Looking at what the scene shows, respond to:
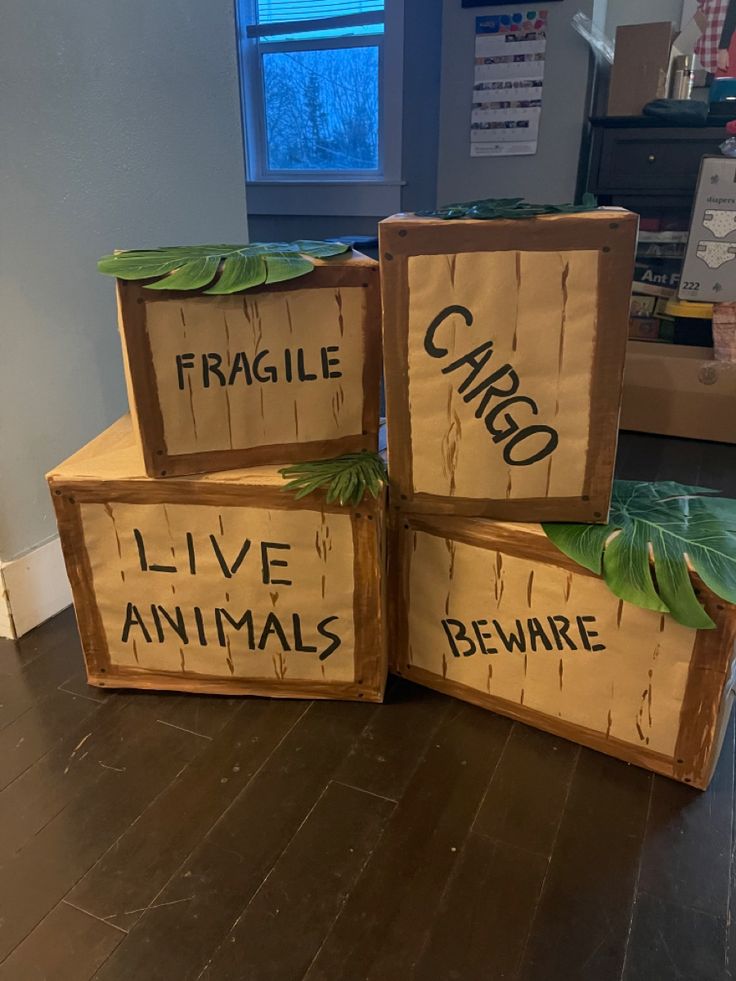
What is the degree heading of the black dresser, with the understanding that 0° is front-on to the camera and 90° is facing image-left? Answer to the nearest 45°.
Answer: approximately 0°

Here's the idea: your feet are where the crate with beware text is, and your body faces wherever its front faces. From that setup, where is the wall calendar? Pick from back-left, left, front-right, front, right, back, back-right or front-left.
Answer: back-right

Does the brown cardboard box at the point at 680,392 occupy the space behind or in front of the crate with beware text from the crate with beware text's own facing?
behind

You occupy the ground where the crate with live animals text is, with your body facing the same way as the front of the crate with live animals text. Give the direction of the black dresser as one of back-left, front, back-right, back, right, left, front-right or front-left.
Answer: back-left

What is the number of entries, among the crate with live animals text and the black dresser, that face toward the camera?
2

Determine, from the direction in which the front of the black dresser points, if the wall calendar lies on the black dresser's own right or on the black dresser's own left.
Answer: on the black dresser's own right

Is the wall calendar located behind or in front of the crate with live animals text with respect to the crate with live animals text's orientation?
behind

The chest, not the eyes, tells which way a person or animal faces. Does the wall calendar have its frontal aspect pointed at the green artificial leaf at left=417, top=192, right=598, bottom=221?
yes
